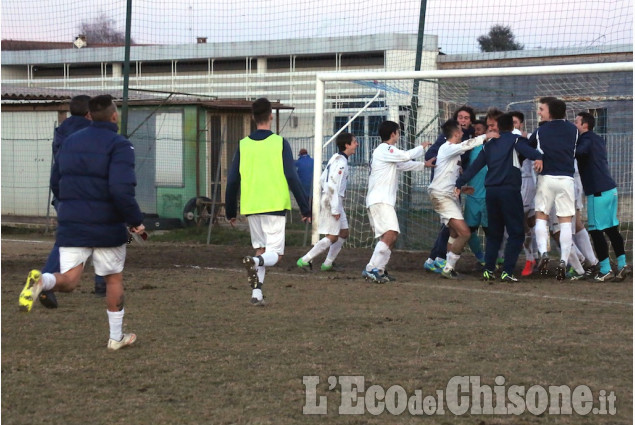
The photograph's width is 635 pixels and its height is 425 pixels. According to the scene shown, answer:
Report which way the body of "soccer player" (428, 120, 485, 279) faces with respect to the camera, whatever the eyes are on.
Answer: to the viewer's right

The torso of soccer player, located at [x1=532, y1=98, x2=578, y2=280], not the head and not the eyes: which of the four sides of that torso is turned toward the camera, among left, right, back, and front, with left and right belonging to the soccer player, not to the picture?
back

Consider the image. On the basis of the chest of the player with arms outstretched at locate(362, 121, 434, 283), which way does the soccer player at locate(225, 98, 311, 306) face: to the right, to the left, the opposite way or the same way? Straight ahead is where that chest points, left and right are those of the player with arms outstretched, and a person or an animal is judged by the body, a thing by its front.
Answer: to the left

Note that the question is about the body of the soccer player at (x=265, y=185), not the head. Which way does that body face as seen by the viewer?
away from the camera

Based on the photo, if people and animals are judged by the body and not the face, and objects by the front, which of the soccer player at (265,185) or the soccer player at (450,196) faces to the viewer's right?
the soccer player at (450,196)

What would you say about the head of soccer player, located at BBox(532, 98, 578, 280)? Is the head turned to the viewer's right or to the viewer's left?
to the viewer's left

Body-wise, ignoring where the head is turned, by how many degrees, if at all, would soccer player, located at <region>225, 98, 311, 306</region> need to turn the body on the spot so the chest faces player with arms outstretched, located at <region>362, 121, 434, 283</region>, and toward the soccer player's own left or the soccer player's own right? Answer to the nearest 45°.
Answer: approximately 45° to the soccer player's own right

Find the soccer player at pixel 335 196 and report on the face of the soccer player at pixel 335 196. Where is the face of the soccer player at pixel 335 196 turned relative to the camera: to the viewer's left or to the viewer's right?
to the viewer's right

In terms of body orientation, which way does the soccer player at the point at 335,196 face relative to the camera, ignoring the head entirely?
to the viewer's right
